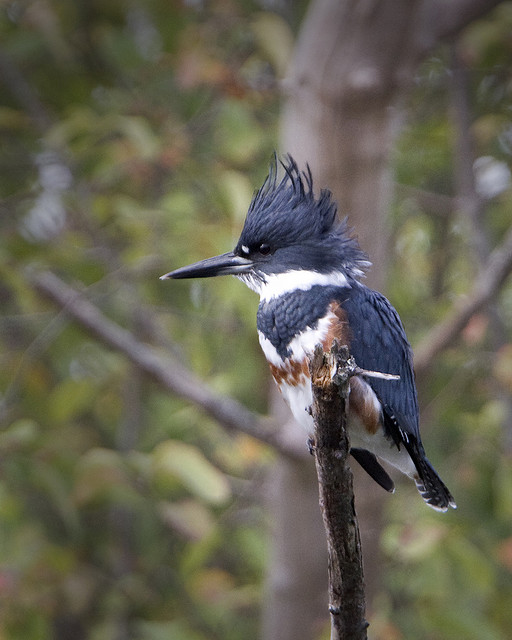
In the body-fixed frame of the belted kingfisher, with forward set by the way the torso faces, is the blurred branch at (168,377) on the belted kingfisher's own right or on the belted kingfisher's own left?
on the belted kingfisher's own right

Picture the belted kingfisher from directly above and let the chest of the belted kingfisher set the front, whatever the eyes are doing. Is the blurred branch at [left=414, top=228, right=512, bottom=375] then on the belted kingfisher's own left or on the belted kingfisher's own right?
on the belted kingfisher's own right

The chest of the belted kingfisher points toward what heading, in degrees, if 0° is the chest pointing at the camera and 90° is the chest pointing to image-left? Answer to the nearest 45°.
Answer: approximately 90°
